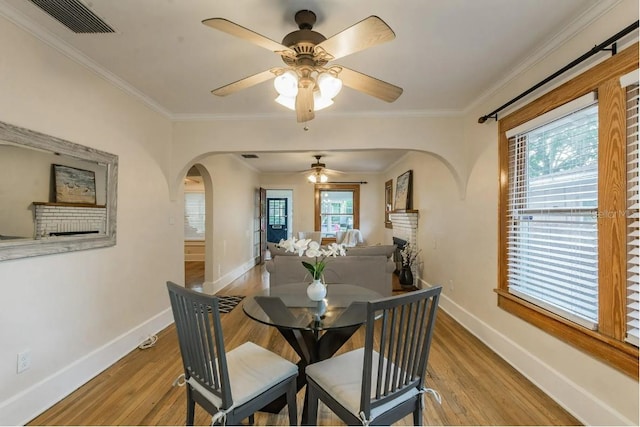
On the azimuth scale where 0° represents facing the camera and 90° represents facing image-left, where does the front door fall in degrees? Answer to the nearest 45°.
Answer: approximately 0°

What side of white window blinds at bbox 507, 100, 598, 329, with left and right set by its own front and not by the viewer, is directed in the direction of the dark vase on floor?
right

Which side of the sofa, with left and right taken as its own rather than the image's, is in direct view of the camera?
back

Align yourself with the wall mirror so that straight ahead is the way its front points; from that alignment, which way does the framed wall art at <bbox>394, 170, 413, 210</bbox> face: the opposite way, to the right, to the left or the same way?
the opposite way

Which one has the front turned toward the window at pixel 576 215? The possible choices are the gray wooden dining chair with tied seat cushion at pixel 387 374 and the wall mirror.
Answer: the wall mirror

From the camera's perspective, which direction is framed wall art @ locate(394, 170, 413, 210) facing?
to the viewer's left

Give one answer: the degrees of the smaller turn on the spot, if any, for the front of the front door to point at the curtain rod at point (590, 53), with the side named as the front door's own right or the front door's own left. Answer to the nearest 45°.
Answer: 0° — it already faces it

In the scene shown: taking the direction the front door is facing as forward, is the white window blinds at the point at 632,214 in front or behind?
in front

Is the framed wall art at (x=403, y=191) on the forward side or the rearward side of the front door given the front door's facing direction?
on the forward side

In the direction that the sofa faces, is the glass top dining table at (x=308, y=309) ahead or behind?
behind

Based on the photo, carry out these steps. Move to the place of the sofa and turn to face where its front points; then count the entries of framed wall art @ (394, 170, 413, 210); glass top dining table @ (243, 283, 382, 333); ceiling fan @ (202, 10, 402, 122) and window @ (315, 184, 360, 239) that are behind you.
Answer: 2

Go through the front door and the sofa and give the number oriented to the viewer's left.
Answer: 0

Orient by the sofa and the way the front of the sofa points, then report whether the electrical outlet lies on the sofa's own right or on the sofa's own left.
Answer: on the sofa's own left
